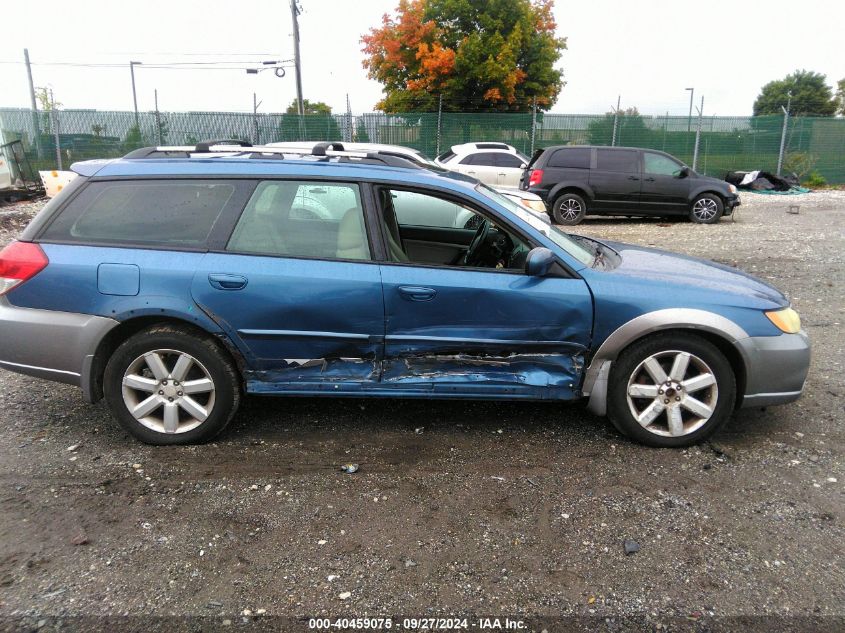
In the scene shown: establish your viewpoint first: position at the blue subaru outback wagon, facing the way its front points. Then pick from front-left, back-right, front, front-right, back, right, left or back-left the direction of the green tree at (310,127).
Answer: left

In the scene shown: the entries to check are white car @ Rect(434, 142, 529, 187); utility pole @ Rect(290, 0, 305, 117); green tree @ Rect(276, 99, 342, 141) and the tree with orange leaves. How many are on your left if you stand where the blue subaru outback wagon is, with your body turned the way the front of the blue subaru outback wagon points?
4

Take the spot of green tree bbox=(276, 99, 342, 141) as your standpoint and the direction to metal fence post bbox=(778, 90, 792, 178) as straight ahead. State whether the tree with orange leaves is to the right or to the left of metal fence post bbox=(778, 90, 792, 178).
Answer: left

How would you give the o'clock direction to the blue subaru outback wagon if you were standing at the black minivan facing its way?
The blue subaru outback wagon is roughly at 3 o'clock from the black minivan.

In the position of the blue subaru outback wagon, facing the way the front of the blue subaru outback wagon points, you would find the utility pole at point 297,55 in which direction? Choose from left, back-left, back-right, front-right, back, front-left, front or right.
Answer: left

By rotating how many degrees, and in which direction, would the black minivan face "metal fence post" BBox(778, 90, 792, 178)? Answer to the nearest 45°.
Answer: approximately 45° to its left

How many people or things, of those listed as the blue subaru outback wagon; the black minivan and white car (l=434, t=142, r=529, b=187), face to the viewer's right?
3

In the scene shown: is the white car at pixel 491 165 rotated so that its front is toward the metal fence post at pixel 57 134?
no

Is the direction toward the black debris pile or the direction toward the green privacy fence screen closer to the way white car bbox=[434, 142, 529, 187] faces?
the black debris pile

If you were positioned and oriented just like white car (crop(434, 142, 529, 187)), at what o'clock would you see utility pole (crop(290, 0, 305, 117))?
The utility pole is roughly at 8 o'clock from the white car.

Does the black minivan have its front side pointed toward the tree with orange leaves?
no

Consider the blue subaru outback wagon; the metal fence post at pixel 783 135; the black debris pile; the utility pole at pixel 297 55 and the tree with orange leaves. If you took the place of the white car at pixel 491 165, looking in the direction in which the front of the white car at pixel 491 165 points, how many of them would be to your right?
1

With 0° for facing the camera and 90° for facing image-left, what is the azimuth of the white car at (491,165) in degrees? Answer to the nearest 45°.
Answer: approximately 270°

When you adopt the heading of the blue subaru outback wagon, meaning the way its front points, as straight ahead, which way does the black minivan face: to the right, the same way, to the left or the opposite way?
the same way

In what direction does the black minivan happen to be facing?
to the viewer's right

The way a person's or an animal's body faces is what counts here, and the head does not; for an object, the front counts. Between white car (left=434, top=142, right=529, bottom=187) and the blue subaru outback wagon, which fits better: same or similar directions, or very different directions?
same or similar directions

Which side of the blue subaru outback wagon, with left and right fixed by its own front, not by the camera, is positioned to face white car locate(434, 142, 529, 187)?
left

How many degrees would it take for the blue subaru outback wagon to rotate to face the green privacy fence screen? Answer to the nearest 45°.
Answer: approximately 90° to its left

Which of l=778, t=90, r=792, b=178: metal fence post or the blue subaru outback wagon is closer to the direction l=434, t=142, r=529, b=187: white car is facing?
the metal fence post

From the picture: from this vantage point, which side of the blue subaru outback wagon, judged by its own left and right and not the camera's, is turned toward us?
right

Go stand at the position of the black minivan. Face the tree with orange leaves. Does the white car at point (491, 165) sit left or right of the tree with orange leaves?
left
